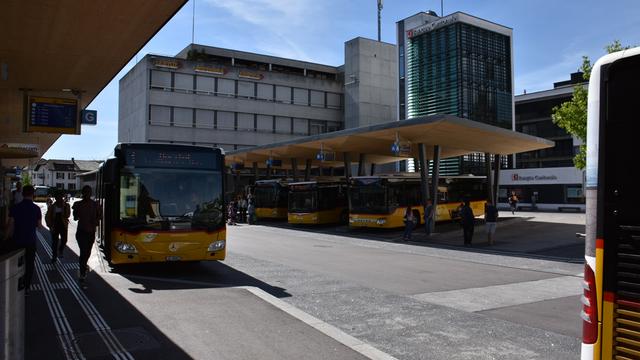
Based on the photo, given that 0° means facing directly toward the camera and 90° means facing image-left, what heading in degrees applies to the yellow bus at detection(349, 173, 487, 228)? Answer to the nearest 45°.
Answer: approximately 45°

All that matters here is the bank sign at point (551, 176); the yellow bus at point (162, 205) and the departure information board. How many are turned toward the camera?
3

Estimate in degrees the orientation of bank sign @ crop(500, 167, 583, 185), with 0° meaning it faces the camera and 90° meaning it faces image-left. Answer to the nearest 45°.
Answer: approximately 0°

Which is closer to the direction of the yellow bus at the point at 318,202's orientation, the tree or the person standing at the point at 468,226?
the person standing

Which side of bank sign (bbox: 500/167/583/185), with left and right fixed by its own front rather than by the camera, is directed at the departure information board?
front
